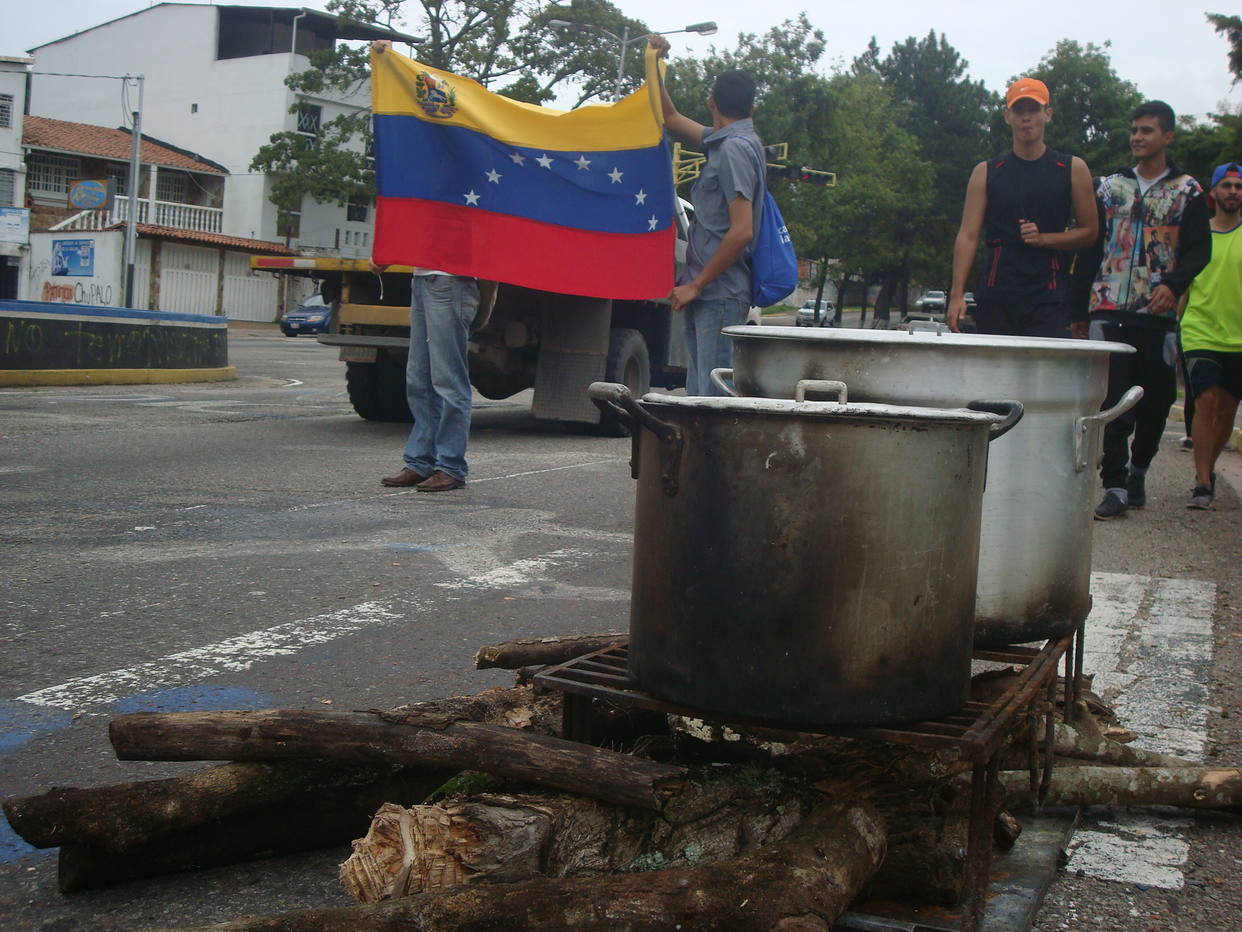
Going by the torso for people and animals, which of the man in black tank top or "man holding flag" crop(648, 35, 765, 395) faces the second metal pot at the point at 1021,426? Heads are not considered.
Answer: the man in black tank top

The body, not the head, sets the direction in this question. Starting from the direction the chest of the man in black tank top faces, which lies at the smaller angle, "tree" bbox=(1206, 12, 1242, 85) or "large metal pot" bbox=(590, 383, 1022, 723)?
the large metal pot

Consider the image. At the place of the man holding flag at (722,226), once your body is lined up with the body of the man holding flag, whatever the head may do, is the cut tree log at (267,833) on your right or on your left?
on your left

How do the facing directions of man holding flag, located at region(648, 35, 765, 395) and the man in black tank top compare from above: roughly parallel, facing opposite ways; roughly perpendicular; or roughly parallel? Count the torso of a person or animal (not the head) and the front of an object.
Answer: roughly perpendicular

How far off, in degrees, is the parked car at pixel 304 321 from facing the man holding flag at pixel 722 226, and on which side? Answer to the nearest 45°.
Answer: approximately 45° to its left

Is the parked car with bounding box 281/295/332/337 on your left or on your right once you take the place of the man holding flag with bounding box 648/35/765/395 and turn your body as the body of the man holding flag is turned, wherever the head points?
on your right

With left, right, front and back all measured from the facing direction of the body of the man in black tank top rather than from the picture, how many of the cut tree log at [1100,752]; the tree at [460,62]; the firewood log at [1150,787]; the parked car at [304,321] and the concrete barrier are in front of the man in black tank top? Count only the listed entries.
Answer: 2

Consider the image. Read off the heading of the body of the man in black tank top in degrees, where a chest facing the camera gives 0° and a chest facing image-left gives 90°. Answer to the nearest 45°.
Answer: approximately 0°

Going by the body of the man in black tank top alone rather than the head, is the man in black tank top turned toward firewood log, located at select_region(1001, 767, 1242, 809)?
yes

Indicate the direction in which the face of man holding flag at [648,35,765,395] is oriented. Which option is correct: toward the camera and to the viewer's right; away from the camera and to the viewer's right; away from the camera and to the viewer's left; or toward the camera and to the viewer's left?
away from the camera and to the viewer's left

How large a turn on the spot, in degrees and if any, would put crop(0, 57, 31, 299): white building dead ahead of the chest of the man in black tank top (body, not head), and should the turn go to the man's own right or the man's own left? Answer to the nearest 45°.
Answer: approximately 135° to the man's own right

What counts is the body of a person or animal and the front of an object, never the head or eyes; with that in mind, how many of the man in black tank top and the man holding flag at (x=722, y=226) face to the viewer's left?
1

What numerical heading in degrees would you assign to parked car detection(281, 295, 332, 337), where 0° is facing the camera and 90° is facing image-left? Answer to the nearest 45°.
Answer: approximately 45°

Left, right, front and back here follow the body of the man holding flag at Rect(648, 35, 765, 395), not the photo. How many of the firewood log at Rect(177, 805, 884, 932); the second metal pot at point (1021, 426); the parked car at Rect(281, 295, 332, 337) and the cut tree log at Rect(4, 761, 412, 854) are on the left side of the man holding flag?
3

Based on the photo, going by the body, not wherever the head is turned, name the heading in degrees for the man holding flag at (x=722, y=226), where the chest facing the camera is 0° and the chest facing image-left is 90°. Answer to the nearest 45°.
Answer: approximately 90°
